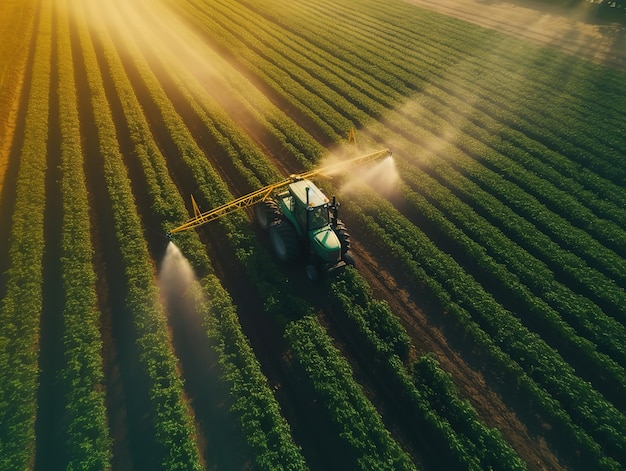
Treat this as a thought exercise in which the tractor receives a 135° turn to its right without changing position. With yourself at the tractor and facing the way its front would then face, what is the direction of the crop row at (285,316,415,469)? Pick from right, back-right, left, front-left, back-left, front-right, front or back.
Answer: left

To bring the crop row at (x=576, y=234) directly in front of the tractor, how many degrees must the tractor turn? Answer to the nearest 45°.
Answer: approximately 45° to its left

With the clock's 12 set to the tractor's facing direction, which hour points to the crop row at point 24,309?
The crop row is roughly at 4 o'clock from the tractor.

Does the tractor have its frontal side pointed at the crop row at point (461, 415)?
yes

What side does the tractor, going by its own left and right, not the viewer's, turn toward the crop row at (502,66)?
left

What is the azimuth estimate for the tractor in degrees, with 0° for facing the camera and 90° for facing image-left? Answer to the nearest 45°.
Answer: approximately 315°

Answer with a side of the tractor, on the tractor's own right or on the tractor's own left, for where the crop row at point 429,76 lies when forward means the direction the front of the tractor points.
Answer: on the tractor's own left

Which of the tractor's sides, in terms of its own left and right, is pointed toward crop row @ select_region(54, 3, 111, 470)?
right
